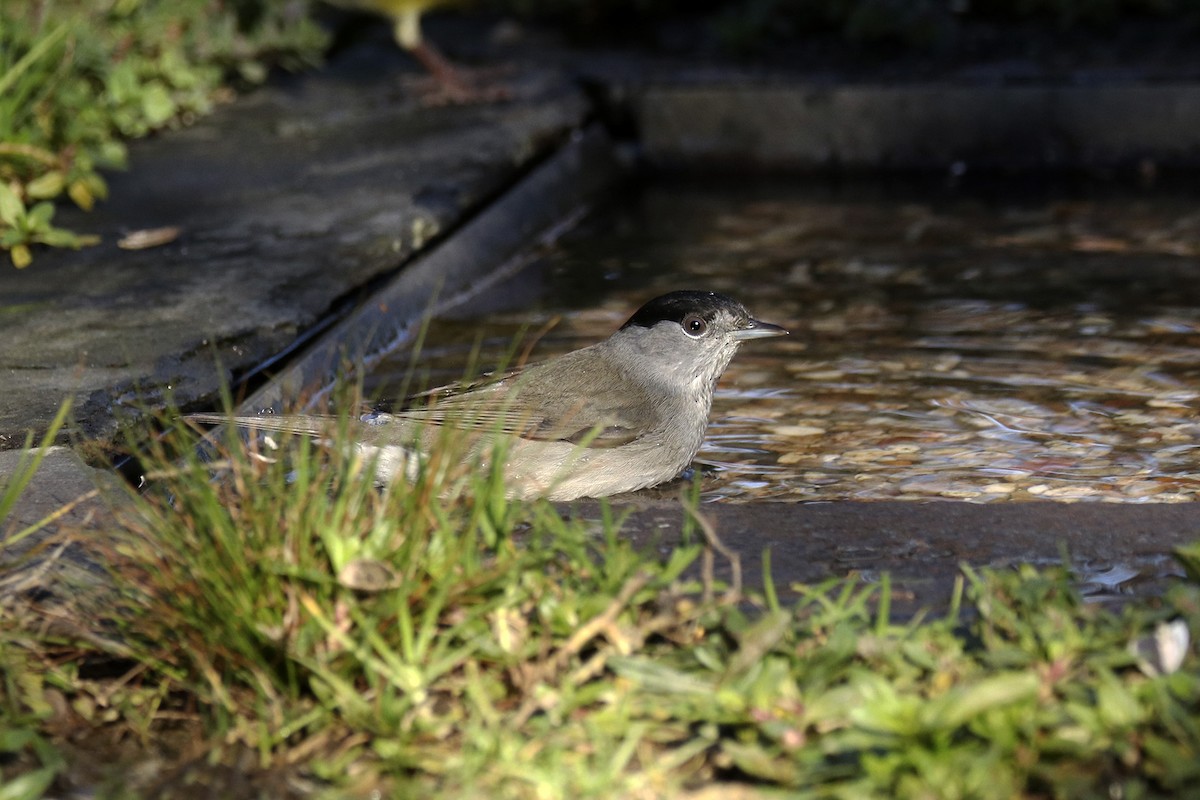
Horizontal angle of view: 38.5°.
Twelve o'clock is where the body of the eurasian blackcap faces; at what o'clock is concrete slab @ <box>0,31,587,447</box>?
The concrete slab is roughly at 8 o'clock from the eurasian blackcap.

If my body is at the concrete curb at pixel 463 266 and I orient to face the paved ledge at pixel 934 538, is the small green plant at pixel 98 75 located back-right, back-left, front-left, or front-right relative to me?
back-right

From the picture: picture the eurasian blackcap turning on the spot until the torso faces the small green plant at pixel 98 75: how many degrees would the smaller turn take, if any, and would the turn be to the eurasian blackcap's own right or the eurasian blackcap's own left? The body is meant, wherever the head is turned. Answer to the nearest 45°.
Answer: approximately 135° to the eurasian blackcap's own left

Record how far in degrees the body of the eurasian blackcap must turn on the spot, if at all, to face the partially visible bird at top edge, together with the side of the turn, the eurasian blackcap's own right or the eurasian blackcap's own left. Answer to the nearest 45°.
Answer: approximately 90° to the eurasian blackcap's own left

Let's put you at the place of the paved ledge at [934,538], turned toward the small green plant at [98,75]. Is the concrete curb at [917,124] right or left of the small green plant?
right

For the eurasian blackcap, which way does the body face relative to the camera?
to the viewer's right

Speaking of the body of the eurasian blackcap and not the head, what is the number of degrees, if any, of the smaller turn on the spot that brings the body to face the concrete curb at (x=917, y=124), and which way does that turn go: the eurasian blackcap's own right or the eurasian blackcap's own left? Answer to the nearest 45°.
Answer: approximately 45° to the eurasian blackcap's own left
